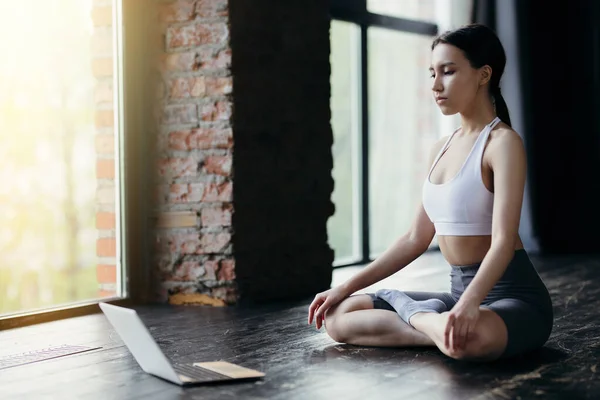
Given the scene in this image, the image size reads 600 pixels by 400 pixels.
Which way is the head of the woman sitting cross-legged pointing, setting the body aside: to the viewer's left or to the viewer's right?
to the viewer's left

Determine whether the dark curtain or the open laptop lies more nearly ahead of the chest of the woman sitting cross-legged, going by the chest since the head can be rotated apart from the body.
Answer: the open laptop

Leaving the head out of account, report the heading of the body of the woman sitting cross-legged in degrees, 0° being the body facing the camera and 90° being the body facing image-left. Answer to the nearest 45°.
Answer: approximately 45°

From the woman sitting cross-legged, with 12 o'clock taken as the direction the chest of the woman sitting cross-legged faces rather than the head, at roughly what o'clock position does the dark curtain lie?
The dark curtain is roughly at 5 o'clock from the woman sitting cross-legged.

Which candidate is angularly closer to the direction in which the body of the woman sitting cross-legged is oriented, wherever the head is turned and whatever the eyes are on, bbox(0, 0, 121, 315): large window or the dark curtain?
the large window

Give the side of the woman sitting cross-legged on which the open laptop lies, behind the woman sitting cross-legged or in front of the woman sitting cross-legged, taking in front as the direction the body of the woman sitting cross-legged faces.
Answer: in front

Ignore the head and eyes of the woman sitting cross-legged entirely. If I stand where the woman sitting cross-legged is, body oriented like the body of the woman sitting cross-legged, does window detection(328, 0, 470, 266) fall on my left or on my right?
on my right

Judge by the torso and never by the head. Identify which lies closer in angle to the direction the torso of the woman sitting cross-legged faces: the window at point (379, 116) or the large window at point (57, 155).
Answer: the large window

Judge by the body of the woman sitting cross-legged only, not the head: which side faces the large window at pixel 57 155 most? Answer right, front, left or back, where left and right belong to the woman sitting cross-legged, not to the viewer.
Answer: right

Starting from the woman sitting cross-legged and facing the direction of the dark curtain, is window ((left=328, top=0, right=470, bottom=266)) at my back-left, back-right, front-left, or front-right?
front-left
